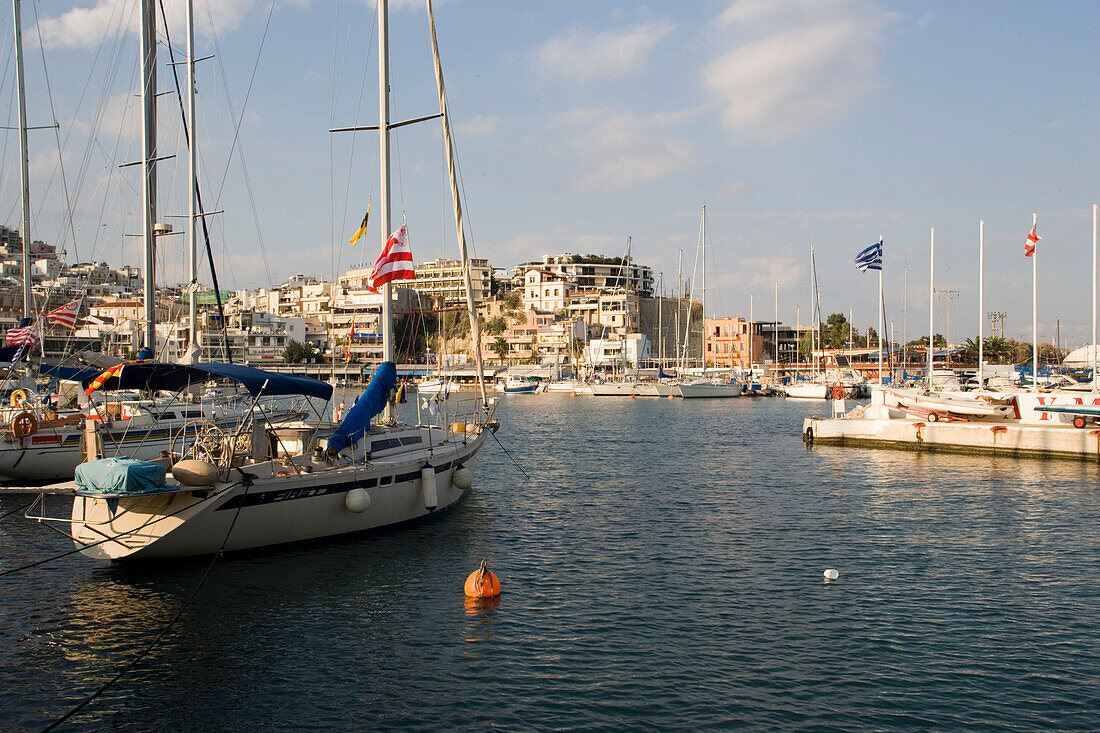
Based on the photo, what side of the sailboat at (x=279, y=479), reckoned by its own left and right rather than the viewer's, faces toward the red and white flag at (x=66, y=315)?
left

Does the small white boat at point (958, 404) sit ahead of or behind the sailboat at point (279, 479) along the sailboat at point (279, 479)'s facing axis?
ahead

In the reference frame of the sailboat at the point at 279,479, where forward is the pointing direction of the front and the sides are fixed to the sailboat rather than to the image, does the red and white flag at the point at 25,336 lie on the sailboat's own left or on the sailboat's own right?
on the sailboat's own left

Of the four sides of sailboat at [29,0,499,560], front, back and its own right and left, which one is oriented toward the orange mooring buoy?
right

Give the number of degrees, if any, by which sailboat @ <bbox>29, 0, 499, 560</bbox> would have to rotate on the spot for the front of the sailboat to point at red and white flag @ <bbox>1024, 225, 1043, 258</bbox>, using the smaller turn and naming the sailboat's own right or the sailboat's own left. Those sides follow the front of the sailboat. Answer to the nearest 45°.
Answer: approximately 45° to the sailboat's own right

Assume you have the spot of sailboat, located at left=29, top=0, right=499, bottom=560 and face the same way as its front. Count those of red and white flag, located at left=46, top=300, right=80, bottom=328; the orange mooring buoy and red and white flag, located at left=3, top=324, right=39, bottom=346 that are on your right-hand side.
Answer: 1

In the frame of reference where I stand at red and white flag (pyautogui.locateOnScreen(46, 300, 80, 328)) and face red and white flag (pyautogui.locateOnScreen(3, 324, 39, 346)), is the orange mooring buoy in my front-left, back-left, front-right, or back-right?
back-left

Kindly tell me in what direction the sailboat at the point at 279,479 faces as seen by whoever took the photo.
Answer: facing away from the viewer and to the right of the viewer
